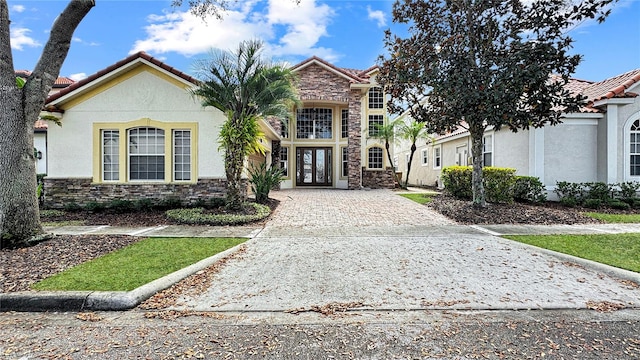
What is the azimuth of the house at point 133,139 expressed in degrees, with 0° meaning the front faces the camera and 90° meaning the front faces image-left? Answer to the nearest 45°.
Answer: approximately 0°

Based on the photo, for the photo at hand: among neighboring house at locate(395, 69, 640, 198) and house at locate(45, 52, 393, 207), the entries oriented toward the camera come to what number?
2

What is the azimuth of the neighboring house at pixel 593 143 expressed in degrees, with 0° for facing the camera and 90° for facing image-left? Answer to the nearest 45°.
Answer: approximately 0°

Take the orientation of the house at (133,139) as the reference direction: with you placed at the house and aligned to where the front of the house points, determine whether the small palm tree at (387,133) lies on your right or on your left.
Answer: on your left

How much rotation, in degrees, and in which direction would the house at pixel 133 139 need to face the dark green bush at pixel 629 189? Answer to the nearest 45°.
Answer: approximately 90° to its left
